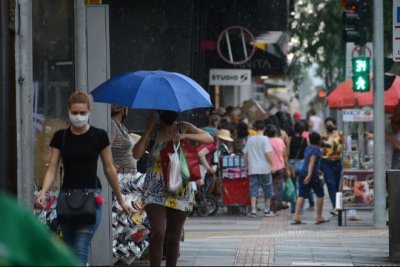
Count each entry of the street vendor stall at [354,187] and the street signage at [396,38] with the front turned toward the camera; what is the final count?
2

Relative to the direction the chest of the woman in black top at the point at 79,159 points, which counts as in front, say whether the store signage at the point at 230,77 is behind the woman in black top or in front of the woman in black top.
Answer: behind

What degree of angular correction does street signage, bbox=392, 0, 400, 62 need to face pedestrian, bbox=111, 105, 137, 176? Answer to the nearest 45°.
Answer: approximately 45° to its right

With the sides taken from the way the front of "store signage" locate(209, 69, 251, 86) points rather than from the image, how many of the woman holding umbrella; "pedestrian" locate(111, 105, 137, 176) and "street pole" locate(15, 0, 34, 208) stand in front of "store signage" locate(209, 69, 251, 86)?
3

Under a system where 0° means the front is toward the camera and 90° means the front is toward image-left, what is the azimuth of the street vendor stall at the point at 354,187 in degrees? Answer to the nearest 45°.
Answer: approximately 0°
